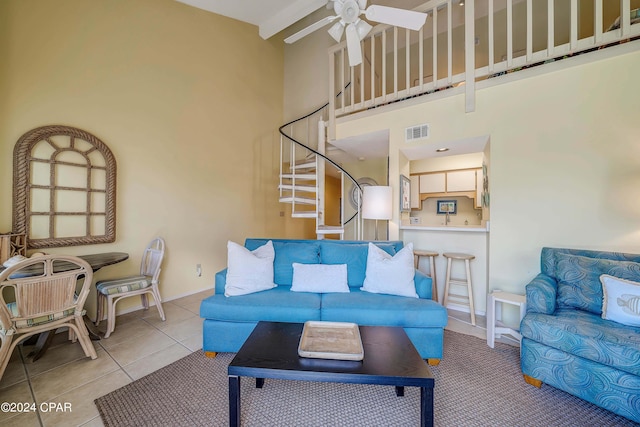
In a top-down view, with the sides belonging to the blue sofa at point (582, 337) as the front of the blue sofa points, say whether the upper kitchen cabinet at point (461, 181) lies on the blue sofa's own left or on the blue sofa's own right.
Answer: on the blue sofa's own right

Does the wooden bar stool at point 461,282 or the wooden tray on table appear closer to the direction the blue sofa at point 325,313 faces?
the wooden tray on table

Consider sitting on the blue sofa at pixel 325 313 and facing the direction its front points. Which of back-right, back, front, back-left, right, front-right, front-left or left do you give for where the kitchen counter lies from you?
back-left

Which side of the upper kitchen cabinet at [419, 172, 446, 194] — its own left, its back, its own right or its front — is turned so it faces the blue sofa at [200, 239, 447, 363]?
front

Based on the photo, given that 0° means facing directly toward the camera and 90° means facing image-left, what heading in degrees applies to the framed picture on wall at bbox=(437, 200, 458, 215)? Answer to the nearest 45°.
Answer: approximately 0°

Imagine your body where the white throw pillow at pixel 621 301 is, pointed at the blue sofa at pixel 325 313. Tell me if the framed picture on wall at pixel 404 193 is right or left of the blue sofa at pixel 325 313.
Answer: right

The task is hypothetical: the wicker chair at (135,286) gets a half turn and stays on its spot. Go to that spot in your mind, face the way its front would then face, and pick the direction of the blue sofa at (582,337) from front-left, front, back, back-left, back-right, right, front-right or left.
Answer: right

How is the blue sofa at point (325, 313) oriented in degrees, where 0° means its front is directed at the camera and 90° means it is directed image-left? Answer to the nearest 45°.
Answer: approximately 0°

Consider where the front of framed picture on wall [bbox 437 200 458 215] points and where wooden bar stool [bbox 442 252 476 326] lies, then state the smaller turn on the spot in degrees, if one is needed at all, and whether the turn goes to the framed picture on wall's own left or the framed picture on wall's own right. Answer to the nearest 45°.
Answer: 0° — it already faces it

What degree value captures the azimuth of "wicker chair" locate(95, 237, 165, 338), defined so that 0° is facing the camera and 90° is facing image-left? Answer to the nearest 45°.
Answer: approximately 45°

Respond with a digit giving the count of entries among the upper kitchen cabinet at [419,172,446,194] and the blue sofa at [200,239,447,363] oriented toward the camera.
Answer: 2
